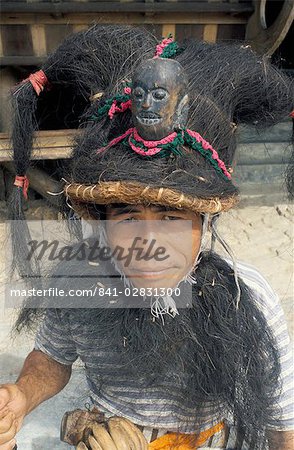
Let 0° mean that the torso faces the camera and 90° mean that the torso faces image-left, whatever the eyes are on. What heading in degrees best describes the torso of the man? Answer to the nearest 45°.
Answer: approximately 0°
